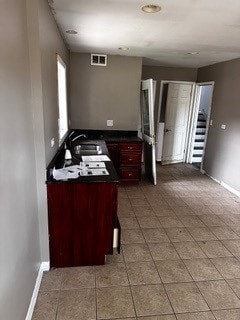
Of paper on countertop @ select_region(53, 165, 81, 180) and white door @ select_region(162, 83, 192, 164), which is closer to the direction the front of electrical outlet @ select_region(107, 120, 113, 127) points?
the paper on countertop

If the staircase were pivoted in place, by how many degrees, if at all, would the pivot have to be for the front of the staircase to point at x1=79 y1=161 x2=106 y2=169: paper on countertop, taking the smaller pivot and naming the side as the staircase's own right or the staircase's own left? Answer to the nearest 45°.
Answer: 0° — it already faces it

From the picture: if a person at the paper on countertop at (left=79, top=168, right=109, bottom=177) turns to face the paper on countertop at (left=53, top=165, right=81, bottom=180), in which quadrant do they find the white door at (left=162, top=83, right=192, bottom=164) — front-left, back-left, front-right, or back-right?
back-right

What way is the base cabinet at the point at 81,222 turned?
to the viewer's right

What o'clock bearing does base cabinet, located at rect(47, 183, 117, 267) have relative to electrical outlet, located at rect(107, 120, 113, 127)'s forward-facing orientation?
The base cabinet is roughly at 12 o'clock from the electrical outlet.

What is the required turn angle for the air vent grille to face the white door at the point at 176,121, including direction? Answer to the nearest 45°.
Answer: approximately 135° to its left

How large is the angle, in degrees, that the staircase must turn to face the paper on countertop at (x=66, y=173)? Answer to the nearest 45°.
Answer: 0° — it already faces it
